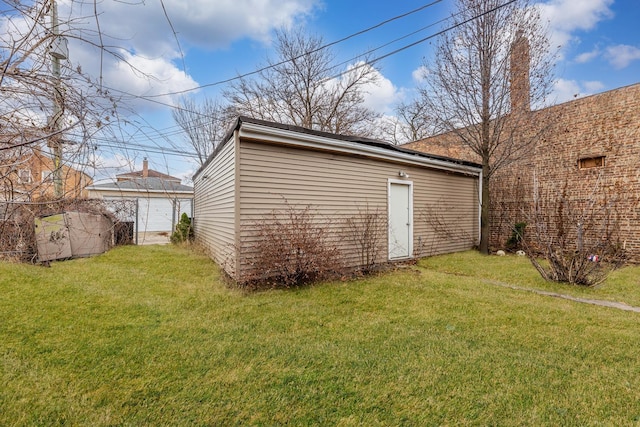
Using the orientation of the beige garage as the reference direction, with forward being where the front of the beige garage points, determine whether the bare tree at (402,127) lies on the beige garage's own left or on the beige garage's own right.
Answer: on the beige garage's own left

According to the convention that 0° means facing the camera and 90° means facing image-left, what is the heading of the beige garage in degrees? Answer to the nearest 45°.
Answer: approximately 315°

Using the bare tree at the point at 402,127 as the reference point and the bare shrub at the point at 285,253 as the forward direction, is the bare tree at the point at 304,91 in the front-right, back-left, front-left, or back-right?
front-right

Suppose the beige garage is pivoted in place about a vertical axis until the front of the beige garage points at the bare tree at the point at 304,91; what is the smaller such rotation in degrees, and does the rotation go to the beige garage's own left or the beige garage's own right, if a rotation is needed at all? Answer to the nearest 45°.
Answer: approximately 135° to the beige garage's own left

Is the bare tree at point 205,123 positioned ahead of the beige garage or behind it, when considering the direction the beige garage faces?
behind

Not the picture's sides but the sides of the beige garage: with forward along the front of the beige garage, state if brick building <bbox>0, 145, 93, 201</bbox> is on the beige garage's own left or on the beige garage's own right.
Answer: on the beige garage's own right

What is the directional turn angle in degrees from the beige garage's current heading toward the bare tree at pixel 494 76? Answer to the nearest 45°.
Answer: approximately 90° to its left
